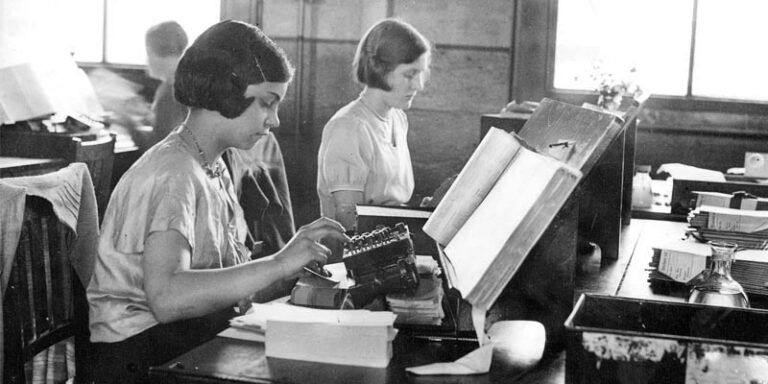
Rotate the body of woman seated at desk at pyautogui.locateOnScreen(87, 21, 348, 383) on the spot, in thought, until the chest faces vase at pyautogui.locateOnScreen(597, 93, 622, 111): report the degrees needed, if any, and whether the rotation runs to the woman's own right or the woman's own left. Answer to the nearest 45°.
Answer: approximately 45° to the woman's own left

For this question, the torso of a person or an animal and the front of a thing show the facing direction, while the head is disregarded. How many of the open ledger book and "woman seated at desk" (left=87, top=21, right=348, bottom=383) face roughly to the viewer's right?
1

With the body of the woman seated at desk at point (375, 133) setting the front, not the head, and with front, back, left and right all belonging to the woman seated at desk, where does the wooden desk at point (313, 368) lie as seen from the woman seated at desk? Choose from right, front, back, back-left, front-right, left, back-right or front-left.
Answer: front-right

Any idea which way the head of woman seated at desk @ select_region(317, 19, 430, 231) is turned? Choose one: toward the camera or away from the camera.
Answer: toward the camera

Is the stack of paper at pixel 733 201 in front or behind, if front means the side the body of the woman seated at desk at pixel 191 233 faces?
in front

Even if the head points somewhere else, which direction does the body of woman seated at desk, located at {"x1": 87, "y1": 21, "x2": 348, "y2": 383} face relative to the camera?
to the viewer's right

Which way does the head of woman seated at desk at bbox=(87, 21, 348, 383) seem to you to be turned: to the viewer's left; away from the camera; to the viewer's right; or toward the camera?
to the viewer's right

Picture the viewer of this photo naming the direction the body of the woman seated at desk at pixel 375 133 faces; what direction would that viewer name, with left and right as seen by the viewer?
facing the viewer and to the right of the viewer

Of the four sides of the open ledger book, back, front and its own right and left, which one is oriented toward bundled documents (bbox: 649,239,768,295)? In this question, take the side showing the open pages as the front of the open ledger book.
back

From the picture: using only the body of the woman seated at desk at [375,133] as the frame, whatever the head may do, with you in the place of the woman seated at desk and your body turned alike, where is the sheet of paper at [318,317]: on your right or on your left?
on your right
